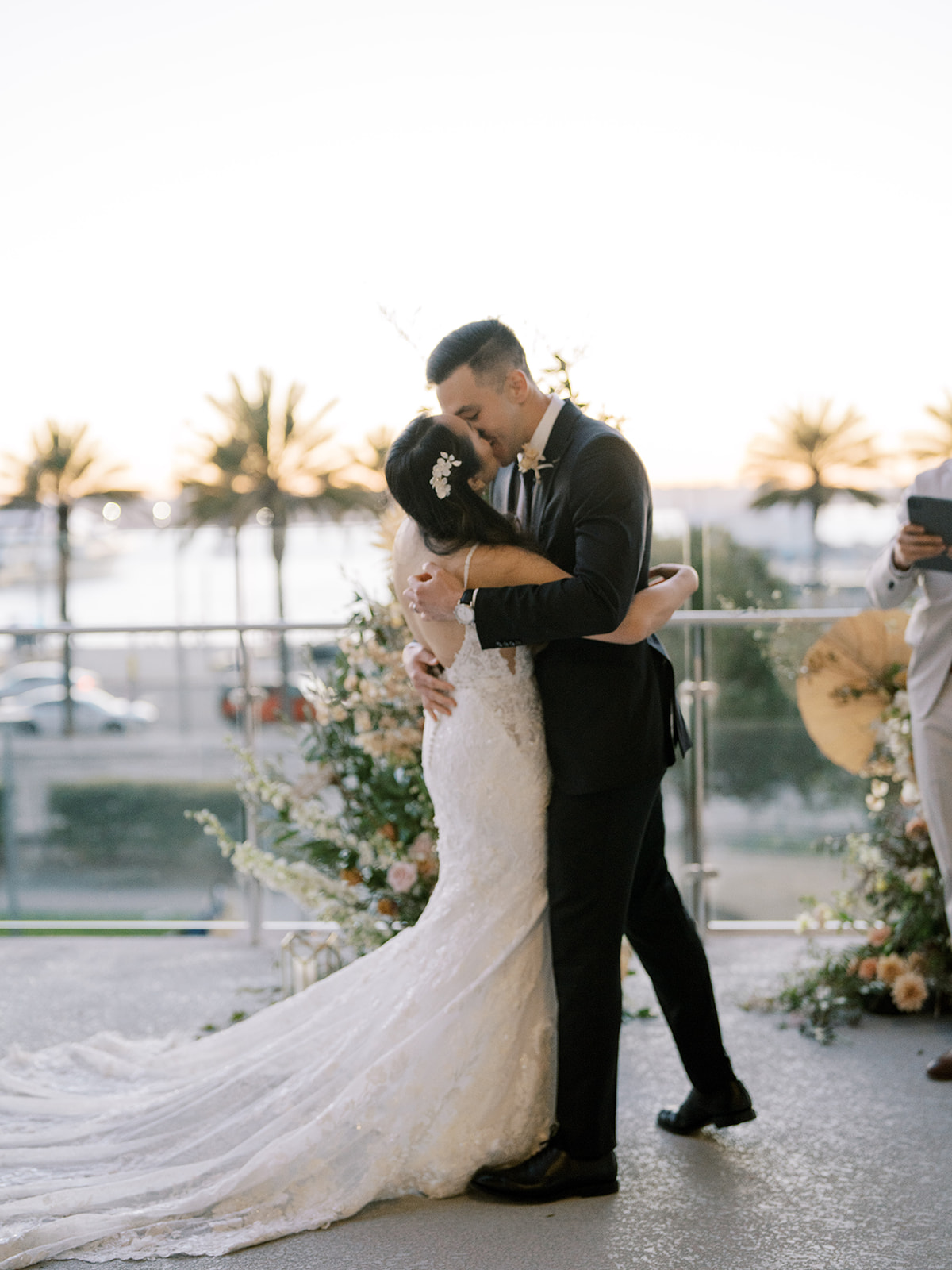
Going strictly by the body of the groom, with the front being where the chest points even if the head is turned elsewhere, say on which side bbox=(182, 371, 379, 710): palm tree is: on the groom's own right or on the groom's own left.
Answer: on the groom's own right

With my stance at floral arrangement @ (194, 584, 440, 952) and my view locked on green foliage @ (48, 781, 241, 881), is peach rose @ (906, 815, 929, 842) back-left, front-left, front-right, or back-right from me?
back-right

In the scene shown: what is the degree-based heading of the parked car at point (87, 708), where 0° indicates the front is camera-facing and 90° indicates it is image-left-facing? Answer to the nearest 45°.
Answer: approximately 270°

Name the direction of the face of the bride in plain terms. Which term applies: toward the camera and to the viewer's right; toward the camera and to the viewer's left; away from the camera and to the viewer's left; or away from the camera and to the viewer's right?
away from the camera and to the viewer's right

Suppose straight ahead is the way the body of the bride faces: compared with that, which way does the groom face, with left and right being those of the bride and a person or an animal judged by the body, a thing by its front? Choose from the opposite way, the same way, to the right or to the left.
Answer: the opposite way

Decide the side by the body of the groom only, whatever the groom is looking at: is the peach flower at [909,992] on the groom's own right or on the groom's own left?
on the groom's own right

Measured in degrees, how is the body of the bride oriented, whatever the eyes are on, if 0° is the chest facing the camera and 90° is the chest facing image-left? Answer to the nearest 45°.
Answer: approximately 270°

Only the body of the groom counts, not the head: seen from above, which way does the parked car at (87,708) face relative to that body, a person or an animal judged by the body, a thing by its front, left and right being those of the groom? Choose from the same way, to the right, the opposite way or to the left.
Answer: the opposite way

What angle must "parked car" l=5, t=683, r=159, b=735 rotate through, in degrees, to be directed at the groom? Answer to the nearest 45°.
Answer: approximately 90° to its right

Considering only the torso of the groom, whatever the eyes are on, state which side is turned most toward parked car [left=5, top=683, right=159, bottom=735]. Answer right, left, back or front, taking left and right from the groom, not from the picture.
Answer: right

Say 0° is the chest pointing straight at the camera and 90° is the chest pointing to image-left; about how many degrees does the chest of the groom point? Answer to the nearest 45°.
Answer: approximately 90°

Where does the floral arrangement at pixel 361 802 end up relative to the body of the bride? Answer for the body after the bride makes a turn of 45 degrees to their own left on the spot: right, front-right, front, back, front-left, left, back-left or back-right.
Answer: front-left
